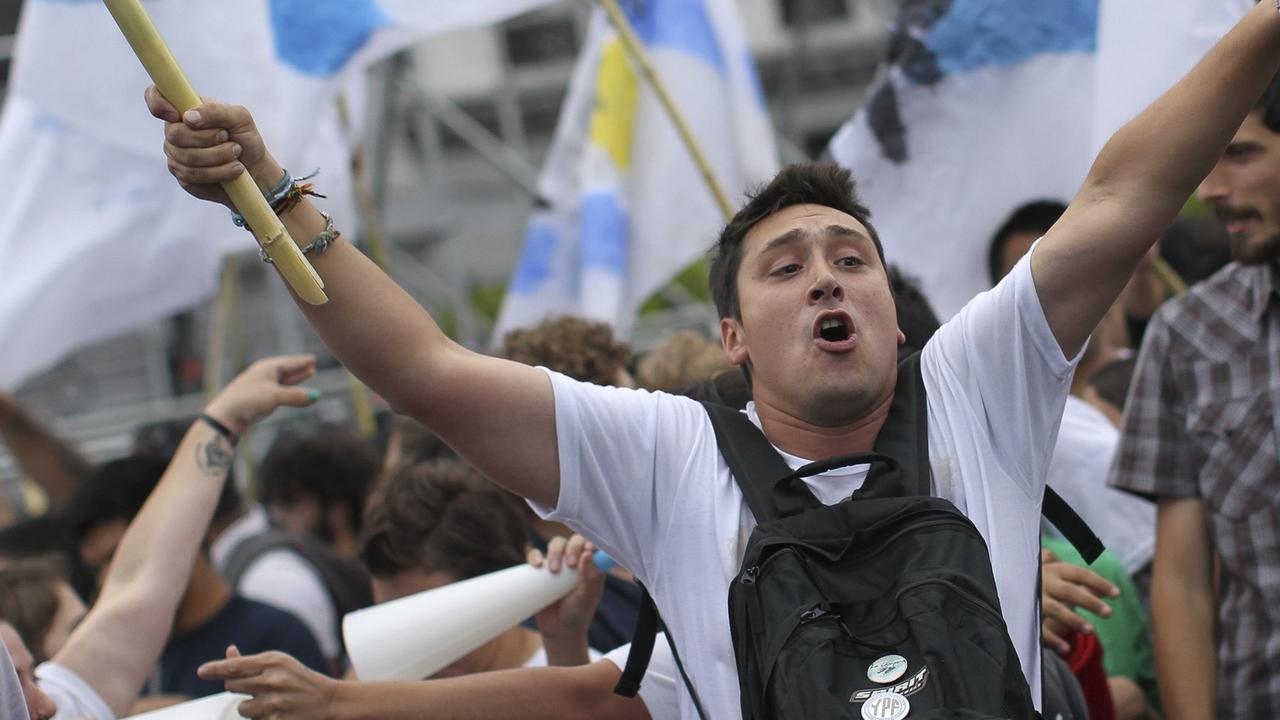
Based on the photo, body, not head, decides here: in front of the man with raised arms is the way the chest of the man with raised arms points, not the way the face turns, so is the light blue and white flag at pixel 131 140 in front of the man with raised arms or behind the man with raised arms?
behind

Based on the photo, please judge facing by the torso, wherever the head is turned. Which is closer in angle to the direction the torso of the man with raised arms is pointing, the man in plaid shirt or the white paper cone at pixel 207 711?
the white paper cone

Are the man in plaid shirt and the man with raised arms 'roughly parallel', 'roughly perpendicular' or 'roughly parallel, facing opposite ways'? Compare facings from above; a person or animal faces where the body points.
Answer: roughly parallel

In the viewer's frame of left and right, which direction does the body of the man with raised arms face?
facing the viewer

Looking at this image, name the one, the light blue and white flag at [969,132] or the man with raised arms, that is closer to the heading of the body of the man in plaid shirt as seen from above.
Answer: the man with raised arms

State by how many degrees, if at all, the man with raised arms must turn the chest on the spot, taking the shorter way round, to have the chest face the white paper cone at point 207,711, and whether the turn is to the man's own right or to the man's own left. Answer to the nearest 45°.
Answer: approximately 90° to the man's own right

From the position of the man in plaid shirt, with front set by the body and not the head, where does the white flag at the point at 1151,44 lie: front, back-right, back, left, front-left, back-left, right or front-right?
back

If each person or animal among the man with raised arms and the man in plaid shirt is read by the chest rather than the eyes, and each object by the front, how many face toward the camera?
2

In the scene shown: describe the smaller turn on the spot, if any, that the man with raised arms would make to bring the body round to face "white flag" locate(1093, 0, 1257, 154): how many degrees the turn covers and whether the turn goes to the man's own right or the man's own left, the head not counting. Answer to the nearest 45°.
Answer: approximately 135° to the man's own left

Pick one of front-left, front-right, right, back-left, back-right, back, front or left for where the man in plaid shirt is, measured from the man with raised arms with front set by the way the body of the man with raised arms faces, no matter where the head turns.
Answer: back-left

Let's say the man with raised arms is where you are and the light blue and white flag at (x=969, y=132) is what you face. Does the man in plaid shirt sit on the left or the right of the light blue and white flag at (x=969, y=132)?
right

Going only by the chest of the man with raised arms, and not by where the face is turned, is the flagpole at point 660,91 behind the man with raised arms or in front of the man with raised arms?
behind

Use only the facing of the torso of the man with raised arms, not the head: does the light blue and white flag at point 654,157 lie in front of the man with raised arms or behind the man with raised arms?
behind

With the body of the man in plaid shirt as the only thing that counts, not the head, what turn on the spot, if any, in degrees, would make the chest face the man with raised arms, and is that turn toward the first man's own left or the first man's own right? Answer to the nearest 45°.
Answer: approximately 45° to the first man's own right
